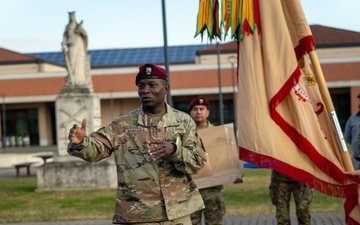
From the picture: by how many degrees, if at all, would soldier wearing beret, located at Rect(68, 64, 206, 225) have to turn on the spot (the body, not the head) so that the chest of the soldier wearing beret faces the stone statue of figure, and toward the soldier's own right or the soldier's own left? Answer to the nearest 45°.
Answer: approximately 180°

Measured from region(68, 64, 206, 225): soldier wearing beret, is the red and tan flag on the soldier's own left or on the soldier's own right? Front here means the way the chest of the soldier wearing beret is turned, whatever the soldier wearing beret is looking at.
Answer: on the soldier's own left

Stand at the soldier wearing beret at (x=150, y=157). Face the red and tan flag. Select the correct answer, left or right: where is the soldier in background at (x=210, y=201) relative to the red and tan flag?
left

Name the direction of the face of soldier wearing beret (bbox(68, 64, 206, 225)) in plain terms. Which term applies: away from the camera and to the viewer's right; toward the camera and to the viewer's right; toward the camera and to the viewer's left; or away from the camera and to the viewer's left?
toward the camera and to the viewer's left

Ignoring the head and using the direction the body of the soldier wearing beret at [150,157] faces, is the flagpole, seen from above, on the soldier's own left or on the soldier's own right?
on the soldier's own left

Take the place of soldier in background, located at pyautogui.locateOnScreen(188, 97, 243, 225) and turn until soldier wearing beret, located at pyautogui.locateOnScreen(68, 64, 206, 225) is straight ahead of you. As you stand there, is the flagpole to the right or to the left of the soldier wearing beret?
left

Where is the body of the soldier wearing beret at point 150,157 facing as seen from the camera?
toward the camera

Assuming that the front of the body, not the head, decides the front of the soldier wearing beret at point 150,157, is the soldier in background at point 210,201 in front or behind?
behind
